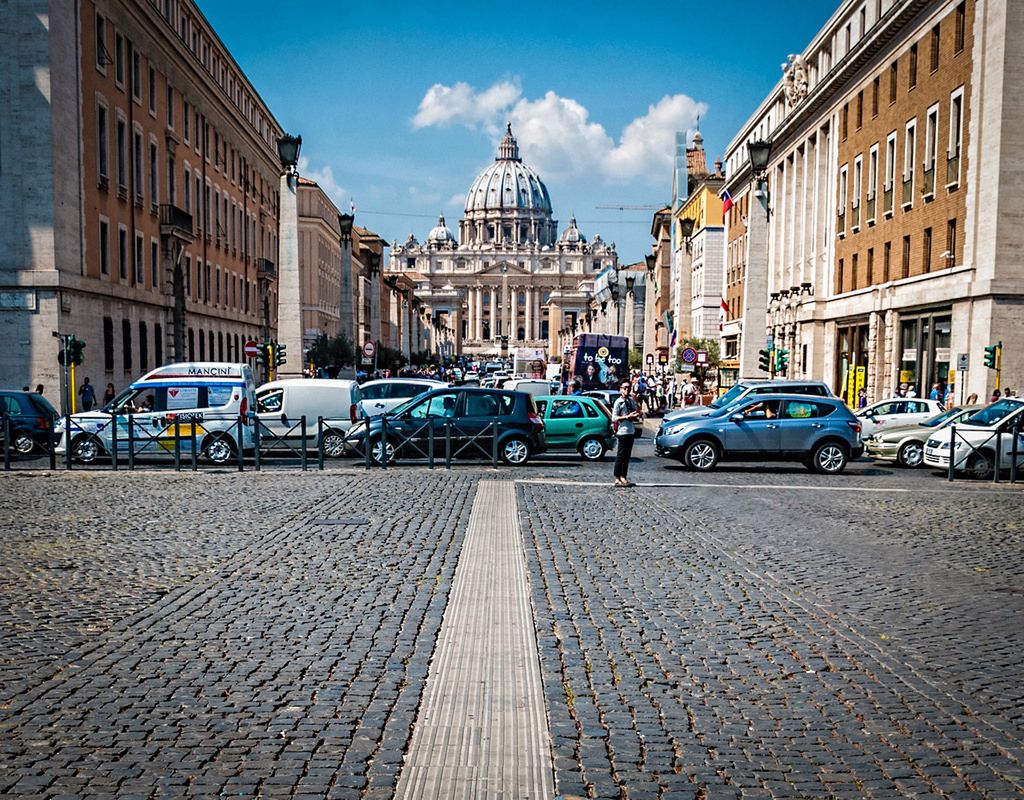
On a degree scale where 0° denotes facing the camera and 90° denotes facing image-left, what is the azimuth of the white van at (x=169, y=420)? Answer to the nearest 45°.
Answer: approximately 90°

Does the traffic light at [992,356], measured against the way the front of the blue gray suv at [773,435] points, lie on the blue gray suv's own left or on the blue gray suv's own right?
on the blue gray suv's own right

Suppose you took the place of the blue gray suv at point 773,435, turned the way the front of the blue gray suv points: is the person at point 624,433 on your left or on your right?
on your left

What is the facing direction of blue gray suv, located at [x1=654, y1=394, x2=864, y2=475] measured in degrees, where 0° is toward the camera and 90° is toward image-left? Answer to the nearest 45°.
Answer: approximately 90°

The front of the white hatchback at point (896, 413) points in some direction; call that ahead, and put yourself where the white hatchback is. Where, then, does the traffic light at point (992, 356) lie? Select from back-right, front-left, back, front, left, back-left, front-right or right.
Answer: back-right

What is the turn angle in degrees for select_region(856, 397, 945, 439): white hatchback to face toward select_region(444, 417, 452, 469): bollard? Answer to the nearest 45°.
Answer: approximately 45° to its left

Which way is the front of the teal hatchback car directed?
to the viewer's left

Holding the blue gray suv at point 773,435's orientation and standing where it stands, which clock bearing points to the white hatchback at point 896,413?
The white hatchback is roughly at 4 o'clock from the blue gray suv.

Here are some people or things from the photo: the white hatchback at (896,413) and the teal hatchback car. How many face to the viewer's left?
2

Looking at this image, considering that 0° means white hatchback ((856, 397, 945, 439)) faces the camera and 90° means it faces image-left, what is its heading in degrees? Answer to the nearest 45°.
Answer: approximately 90°
